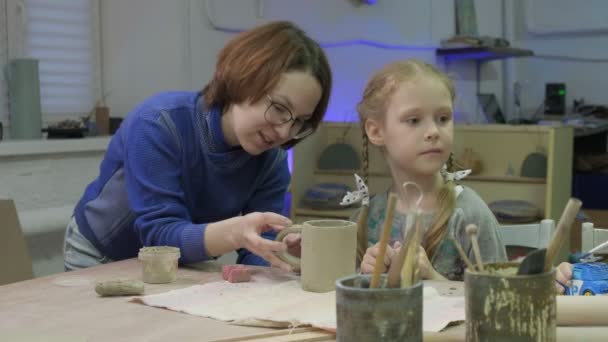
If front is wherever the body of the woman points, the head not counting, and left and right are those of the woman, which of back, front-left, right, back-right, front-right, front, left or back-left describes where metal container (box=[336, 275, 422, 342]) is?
front-right

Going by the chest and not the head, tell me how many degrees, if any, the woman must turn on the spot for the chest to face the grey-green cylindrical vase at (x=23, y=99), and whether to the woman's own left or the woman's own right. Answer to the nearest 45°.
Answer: approximately 180°

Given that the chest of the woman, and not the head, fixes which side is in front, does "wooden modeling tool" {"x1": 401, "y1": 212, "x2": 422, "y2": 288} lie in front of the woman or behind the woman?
in front

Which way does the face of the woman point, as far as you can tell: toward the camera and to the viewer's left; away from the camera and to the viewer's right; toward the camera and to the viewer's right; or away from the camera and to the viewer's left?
toward the camera and to the viewer's right

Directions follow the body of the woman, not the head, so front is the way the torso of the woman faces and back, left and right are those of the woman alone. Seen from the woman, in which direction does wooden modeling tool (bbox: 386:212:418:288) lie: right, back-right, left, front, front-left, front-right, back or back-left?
front-right

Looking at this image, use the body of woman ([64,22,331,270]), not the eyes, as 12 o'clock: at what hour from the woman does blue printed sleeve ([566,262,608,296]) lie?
The blue printed sleeve is roughly at 12 o'clock from the woman.

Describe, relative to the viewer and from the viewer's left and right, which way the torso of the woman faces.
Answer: facing the viewer and to the right of the viewer
